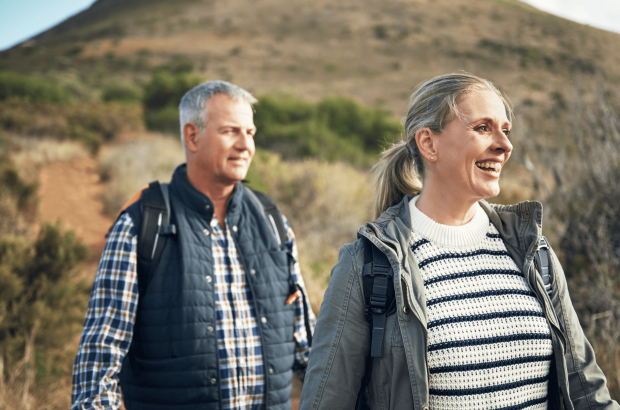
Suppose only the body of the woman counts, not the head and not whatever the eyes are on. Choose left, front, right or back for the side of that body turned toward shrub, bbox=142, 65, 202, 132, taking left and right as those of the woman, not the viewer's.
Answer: back

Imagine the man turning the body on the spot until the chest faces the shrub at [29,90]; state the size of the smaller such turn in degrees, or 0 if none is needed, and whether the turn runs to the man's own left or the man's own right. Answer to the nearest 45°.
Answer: approximately 135° to the man's own left

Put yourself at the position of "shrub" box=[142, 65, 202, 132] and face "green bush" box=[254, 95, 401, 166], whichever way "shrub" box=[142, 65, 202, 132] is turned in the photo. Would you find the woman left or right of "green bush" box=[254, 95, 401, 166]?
right

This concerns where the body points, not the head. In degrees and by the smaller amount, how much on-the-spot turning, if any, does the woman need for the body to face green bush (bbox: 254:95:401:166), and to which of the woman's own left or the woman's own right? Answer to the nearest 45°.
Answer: approximately 135° to the woman's own left

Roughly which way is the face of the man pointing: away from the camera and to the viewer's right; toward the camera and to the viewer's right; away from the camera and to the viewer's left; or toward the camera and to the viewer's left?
toward the camera and to the viewer's right

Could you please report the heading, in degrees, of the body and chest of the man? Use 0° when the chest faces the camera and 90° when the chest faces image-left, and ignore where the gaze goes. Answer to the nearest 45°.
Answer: approximately 315°

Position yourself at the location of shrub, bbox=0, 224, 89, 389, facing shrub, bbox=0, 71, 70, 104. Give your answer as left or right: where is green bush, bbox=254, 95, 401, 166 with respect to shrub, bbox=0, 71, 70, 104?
right

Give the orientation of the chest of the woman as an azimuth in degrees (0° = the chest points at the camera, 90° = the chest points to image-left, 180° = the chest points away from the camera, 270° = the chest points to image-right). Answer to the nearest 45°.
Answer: approximately 315°

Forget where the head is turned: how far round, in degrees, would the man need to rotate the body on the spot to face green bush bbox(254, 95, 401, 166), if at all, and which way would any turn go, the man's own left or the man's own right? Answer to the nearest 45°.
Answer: approximately 135° to the man's own left
